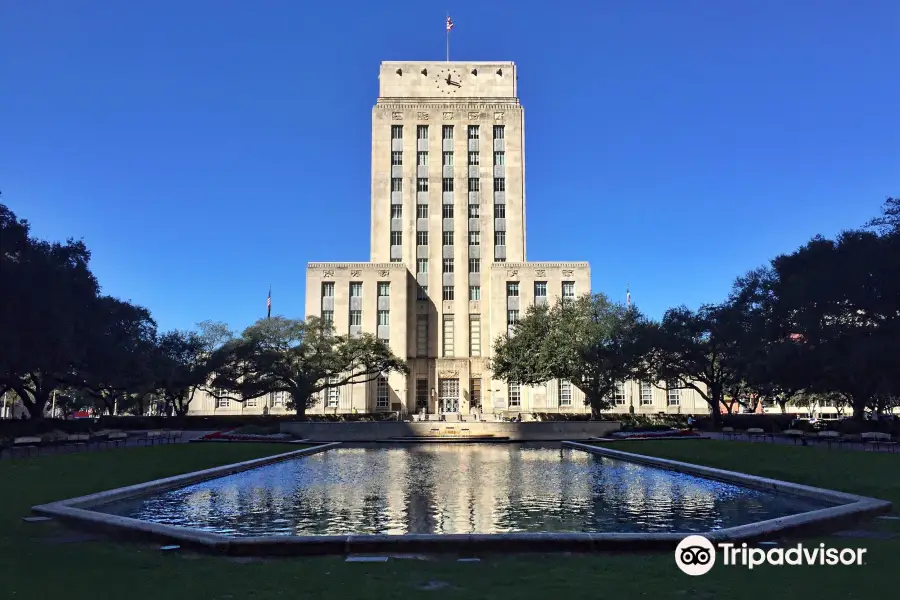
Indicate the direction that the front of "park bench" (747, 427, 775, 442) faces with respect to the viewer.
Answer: facing the viewer and to the left of the viewer

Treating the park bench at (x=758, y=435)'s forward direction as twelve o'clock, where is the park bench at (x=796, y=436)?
the park bench at (x=796, y=436) is roughly at 10 o'clock from the park bench at (x=758, y=435).

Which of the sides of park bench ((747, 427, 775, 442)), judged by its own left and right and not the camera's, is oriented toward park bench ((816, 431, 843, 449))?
left

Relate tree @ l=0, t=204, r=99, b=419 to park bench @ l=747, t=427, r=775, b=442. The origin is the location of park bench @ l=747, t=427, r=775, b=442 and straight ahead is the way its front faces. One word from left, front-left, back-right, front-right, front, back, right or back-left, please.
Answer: front

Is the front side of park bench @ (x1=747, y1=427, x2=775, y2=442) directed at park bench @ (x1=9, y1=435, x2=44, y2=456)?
yes

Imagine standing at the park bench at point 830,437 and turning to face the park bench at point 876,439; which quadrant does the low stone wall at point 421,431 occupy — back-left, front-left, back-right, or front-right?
back-right

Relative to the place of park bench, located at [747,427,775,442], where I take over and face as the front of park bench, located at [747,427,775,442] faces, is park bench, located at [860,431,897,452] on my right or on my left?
on my left

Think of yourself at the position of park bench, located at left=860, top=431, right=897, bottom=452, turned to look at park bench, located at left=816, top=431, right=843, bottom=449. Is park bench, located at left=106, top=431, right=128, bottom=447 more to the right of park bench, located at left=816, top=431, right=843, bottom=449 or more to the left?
left

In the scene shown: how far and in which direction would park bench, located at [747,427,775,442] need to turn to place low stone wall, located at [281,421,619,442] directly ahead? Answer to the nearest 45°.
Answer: approximately 45° to its right
